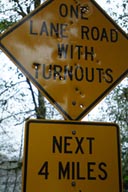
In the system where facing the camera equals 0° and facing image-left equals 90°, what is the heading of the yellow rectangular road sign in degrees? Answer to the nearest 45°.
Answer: approximately 0°

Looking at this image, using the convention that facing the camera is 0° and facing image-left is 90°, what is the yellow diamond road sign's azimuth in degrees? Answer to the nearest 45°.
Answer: approximately 0°

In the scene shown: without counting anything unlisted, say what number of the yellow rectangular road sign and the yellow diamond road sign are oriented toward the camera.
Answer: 2
